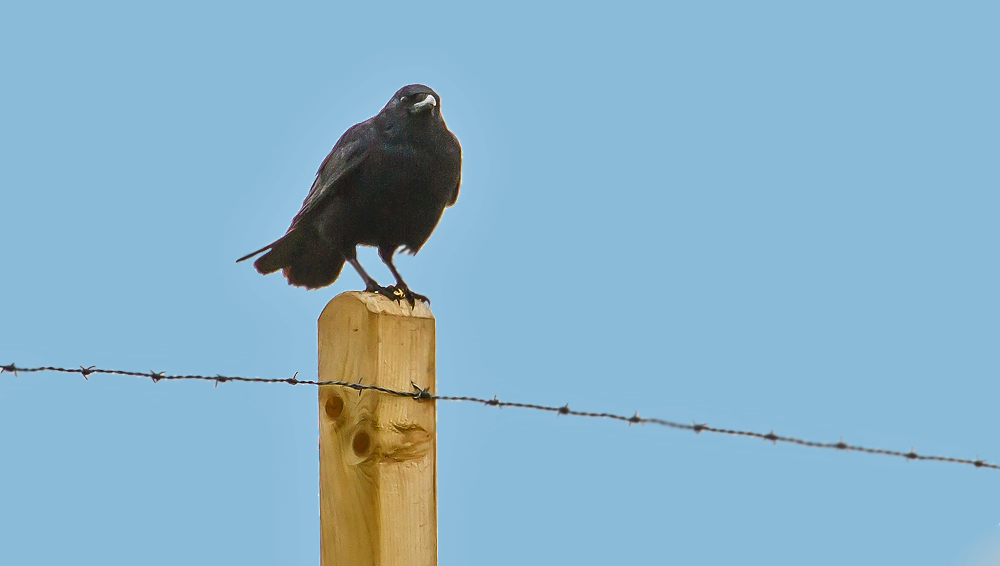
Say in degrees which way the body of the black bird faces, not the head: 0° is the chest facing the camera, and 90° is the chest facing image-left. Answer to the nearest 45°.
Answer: approximately 315°
